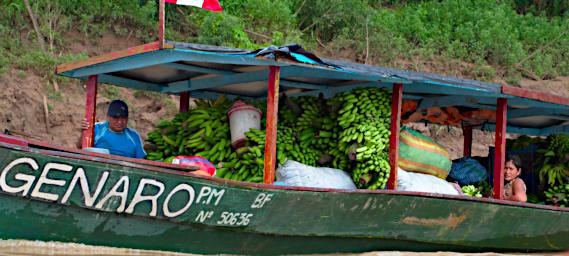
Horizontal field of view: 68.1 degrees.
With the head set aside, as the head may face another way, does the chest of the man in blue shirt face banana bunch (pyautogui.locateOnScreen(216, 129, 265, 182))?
no

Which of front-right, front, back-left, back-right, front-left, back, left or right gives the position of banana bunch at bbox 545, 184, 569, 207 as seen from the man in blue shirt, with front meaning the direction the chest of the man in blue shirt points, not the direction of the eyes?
left

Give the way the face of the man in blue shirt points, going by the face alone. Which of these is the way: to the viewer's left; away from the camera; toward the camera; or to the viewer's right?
toward the camera

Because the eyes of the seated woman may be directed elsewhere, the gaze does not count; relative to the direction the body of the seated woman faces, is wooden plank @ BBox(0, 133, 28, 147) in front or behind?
in front

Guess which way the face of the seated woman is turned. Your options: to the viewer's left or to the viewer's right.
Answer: to the viewer's left

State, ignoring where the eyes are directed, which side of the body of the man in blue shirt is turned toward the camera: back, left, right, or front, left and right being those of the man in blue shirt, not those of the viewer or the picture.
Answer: front

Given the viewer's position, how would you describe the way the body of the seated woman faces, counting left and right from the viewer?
facing the viewer and to the left of the viewer

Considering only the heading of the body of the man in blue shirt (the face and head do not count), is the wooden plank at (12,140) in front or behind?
in front

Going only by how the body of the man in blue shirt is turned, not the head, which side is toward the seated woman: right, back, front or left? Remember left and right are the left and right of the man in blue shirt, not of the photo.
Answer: left

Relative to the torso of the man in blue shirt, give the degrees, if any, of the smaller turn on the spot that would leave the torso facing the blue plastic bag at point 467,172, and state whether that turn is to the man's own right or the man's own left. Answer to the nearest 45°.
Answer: approximately 90° to the man's own left

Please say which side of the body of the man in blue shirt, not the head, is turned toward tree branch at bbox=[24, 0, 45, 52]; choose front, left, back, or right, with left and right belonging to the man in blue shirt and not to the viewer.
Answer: back
